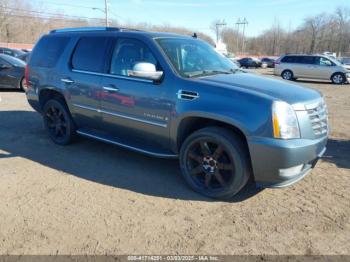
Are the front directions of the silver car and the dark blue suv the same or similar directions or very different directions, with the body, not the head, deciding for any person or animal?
same or similar directions

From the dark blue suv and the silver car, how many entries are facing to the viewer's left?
0

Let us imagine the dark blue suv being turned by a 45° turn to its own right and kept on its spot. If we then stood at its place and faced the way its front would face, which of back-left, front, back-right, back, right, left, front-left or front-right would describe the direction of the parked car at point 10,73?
back-right

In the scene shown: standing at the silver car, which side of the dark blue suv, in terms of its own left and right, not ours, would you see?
left

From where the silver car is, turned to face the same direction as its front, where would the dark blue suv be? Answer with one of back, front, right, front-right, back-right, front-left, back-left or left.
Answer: right

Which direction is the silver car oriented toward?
to the viewer's right

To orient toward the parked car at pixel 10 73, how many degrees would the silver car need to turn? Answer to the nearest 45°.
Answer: approximately 135° to its right

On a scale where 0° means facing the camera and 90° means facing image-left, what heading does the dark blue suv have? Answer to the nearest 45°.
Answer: approximately 315°
